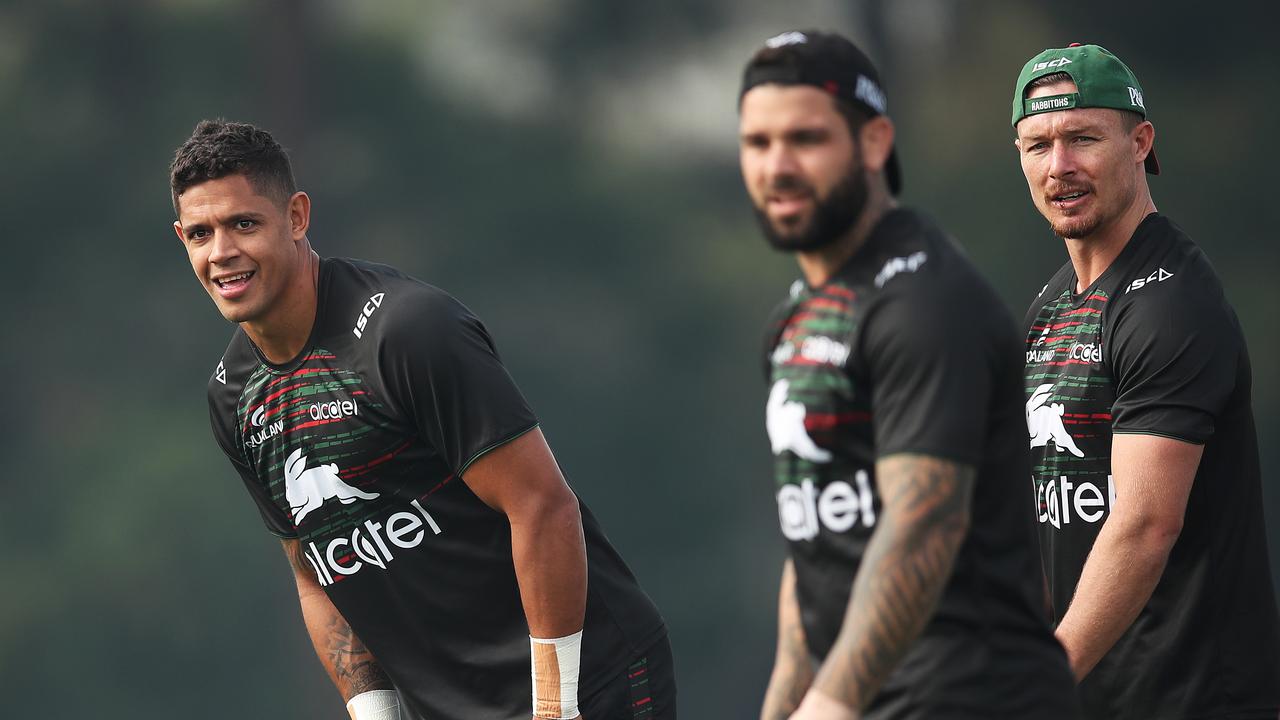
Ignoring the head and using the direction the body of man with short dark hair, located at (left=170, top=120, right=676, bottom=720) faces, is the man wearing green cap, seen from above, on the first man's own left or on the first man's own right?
on the first man's own left

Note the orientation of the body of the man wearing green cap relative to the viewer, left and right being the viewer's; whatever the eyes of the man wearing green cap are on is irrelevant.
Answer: facing the viewer and to the left of the viewer

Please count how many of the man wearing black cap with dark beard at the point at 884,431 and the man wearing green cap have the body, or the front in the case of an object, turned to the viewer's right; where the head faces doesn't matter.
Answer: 0

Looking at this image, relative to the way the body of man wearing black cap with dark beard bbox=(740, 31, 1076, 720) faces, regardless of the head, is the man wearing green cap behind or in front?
behind

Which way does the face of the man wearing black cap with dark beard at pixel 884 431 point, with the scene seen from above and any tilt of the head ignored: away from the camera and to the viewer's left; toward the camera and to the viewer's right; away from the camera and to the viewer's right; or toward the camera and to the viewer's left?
toward the camera and to the viewer's left

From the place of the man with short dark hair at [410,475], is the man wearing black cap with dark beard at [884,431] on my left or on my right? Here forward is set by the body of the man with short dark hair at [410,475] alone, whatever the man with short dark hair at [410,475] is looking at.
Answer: on my left

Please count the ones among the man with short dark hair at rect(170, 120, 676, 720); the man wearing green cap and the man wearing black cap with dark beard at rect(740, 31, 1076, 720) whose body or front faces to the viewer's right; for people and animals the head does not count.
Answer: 0

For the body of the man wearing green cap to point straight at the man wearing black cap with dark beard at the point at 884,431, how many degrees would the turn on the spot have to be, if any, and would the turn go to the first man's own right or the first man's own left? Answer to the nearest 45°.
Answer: approximately 45° to the first man's own left

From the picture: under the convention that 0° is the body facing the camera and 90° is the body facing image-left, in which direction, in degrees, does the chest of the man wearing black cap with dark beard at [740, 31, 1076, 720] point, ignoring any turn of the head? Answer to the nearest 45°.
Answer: approximately 45°

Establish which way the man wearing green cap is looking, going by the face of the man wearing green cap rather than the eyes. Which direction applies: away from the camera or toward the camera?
toward the camera

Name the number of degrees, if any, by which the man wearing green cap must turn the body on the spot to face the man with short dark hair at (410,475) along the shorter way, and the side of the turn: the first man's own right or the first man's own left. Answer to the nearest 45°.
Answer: approximately 45° to the first man's own right

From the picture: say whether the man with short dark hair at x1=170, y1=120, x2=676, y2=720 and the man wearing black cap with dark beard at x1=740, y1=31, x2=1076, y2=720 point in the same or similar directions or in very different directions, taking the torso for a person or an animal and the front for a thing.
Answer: same or similar directions

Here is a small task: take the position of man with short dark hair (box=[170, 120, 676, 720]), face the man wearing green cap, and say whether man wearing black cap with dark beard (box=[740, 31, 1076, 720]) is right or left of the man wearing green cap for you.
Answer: right

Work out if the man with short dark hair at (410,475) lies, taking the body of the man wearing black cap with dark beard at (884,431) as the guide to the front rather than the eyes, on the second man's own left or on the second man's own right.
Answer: on the second man's own right
